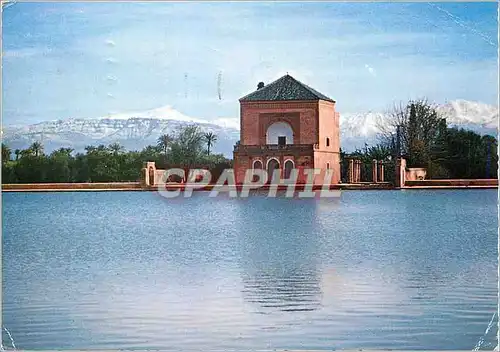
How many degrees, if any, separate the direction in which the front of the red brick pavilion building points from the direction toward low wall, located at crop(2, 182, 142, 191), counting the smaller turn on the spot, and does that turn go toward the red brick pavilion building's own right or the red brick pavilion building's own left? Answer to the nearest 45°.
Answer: approximately 45° to the red brick pavilion building's own right

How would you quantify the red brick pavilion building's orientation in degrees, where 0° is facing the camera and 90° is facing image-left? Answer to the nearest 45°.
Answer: approximately 0°
